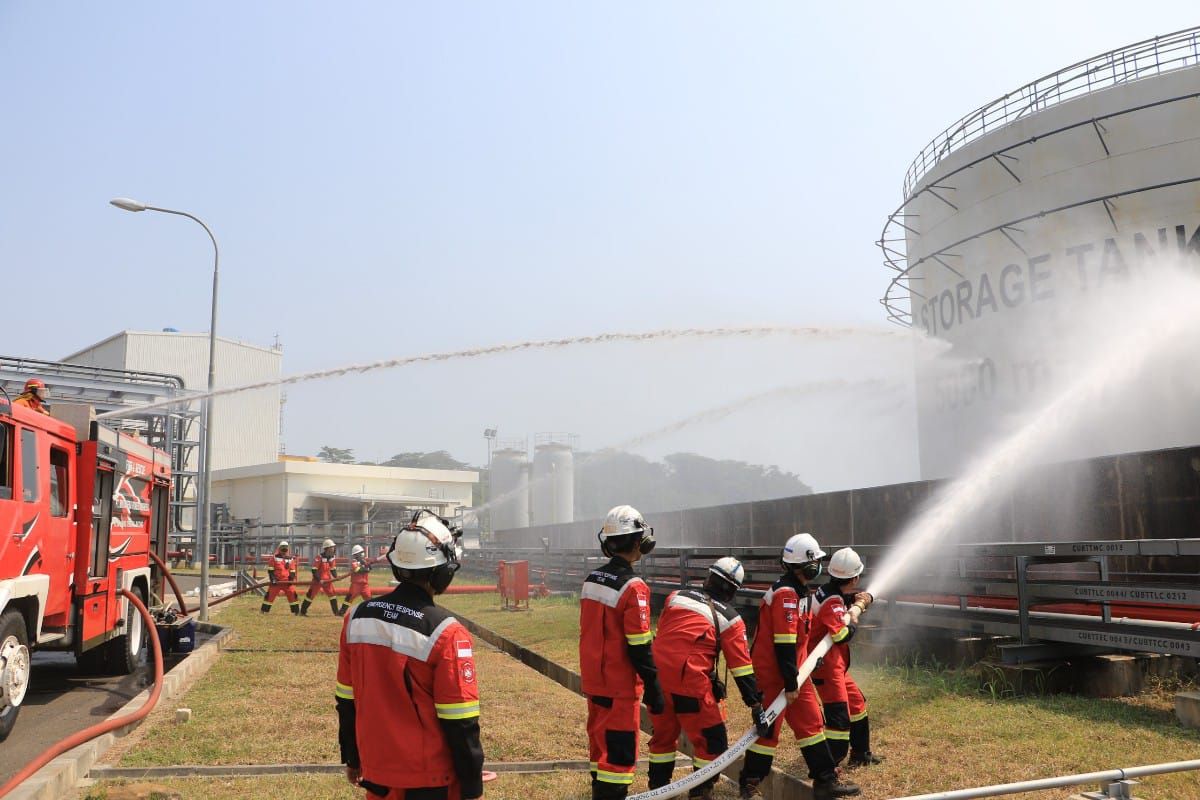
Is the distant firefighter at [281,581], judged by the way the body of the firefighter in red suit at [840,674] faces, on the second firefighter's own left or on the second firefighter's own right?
on the second firefighter's own left

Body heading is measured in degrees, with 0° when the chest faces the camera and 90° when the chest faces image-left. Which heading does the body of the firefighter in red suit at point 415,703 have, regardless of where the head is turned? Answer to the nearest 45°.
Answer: approximately 225°

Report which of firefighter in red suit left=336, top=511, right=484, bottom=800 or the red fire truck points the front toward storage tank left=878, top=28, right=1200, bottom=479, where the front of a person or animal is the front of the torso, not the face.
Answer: the firefighter in red suit

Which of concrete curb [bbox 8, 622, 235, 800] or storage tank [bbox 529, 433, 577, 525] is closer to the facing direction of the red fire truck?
the concrete curb

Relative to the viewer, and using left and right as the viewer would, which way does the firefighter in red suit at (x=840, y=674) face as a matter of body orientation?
facing to the right of the viewer

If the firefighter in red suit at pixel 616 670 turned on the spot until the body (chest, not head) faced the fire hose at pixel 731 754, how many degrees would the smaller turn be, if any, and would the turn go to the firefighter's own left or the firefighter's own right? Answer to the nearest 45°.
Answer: approximately 45° to the firefighter's own right

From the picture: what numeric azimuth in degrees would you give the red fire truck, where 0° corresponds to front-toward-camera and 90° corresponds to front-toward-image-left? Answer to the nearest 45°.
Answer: approximately 45°

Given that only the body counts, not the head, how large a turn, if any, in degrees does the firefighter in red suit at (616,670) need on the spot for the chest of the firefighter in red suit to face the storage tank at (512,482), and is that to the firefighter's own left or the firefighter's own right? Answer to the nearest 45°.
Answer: approximately 45° to the firefighter's own left

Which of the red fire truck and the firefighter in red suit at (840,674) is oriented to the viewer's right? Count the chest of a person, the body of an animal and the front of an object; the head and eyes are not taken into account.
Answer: the firefighter in red suit

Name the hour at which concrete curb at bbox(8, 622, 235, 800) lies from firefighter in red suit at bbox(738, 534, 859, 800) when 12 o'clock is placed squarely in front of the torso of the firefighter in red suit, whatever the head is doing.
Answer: The concrete curb is roughly at 6 o'clock from the firefighter in red suit.

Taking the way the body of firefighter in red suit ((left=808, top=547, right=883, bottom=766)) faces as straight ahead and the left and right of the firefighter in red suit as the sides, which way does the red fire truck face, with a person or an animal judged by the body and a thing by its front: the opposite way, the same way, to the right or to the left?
to the right
